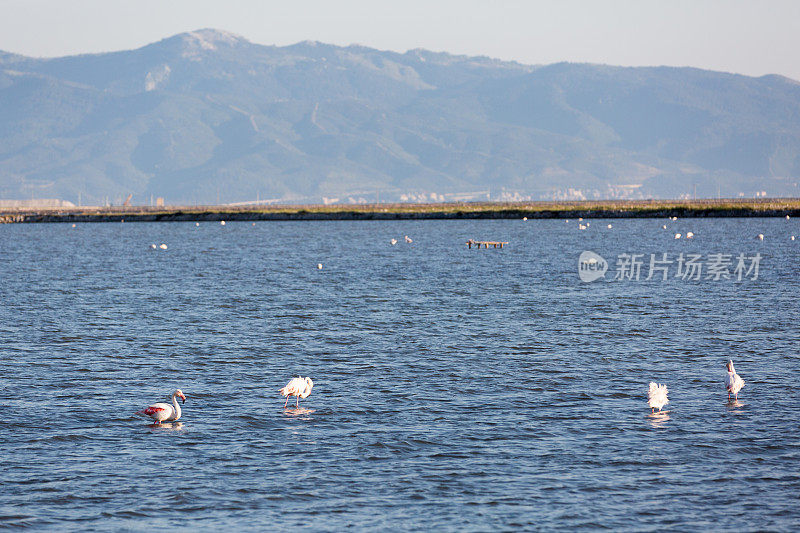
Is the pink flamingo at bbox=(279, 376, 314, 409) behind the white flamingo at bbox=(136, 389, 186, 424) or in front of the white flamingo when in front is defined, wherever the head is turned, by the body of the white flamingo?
in front

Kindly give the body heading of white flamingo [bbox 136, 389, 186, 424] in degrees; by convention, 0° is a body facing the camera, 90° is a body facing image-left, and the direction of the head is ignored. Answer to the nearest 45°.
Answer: approximately 270°

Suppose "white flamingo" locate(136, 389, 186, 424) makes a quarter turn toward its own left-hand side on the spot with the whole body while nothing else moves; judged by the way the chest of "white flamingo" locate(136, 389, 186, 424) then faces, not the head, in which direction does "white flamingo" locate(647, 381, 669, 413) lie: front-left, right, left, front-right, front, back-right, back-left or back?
right
